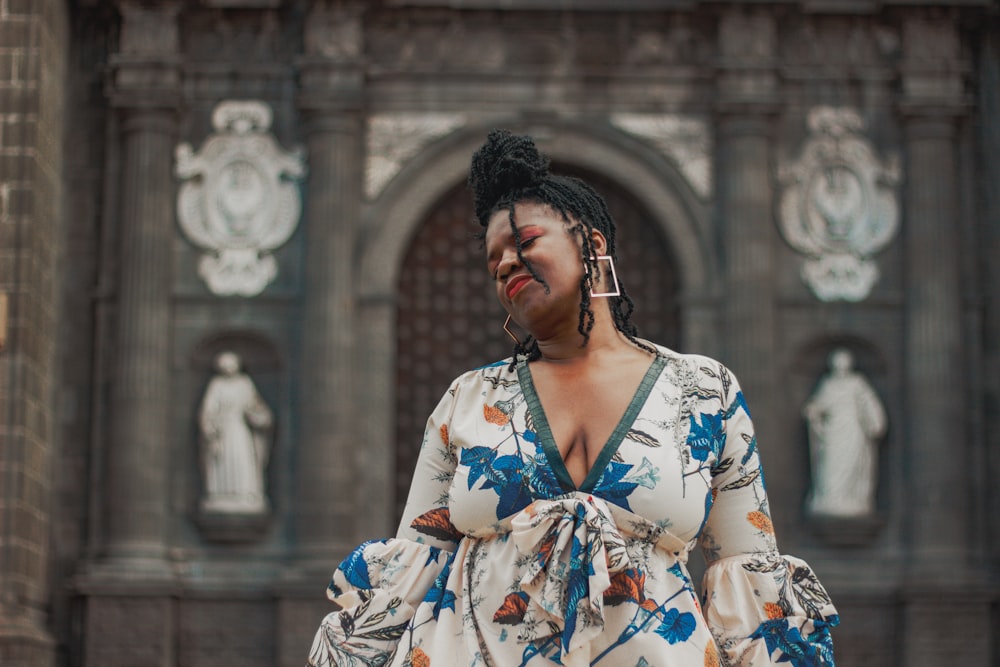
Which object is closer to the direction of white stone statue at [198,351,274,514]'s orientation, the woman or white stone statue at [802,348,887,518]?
the woman

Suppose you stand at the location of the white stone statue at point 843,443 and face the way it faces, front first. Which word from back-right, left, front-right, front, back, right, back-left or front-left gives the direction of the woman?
front

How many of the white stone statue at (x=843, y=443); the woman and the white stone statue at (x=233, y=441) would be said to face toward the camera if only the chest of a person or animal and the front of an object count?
3

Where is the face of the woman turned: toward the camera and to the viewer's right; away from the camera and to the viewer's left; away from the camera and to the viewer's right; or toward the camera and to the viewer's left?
toward the camera and to the viewer's left

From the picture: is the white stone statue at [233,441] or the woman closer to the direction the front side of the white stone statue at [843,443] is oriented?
the woman

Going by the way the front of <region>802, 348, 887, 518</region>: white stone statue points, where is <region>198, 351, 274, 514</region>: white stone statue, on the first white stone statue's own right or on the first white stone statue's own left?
on the first white stone statue's own right

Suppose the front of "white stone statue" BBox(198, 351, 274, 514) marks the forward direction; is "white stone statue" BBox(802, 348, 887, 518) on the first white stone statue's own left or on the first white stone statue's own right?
on the first white stone statue's own left

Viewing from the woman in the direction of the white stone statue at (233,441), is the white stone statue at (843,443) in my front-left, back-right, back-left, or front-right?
front-right

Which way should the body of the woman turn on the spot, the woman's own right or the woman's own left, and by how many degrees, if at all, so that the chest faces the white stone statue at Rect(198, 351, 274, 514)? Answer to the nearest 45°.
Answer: approximately 180°

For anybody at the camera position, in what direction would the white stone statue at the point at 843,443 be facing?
facing the viewer
